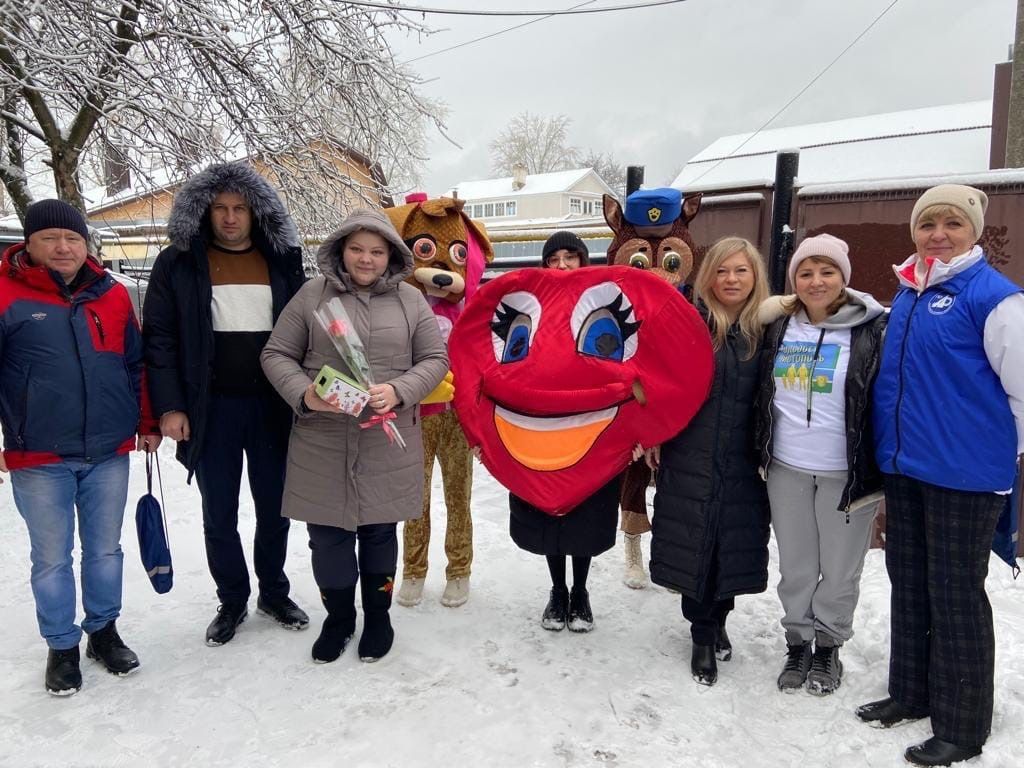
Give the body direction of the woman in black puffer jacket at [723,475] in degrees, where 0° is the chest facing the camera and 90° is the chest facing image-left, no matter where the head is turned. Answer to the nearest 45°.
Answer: approximately 0°

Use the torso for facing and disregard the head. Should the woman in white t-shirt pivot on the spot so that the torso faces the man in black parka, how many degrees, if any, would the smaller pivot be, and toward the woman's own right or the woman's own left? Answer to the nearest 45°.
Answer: approximately 90° to the woman's own right

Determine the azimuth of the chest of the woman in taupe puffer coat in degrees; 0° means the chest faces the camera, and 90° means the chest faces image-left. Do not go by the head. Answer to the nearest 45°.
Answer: approximately 0°

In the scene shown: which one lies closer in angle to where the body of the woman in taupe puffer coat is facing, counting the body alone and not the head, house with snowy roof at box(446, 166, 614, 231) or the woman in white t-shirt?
the woman in white t-shirt

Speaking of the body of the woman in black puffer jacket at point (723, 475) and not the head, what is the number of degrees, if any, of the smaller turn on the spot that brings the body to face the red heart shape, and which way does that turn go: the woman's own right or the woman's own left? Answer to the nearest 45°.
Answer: approximately 90° to the woman's own right

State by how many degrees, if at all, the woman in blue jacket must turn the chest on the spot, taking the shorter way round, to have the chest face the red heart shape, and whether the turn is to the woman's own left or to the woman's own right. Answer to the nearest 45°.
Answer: approximately 45° to the woman's own right

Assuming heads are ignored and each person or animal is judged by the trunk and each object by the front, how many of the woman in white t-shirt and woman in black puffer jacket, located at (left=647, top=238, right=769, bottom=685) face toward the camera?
2
